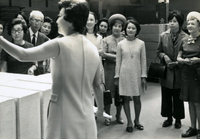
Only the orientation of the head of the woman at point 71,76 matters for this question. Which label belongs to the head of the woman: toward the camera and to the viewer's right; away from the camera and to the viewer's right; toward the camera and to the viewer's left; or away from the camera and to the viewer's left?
away from the camera and to the viewer's left

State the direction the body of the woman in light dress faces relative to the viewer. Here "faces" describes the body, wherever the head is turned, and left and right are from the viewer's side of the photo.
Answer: facing the viewer

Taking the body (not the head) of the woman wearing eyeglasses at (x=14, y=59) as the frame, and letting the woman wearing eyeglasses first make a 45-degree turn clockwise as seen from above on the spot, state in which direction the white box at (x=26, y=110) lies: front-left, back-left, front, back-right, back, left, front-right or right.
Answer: front-left

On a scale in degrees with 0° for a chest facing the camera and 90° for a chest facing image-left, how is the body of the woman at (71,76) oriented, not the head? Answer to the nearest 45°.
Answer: approximately 135°

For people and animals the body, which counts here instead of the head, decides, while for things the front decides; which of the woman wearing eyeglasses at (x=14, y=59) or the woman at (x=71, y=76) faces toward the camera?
the woman wearing eyeglasses

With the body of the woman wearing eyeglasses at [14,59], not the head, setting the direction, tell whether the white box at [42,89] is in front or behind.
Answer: in front

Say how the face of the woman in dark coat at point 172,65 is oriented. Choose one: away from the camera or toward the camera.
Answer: toward the camera

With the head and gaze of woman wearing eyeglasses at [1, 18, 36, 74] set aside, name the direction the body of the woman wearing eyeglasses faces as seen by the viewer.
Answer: toward the camera

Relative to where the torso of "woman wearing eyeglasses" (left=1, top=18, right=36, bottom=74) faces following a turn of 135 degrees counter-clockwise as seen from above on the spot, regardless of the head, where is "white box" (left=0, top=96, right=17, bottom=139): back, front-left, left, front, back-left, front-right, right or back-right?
back-right

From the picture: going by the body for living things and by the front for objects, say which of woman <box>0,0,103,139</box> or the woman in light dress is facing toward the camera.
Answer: the woman in light dress

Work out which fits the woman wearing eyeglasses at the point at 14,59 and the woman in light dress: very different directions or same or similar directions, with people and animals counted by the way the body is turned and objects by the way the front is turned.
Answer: same or similar directions

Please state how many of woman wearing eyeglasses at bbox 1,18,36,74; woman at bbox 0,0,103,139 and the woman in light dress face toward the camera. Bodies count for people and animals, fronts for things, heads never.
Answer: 2
